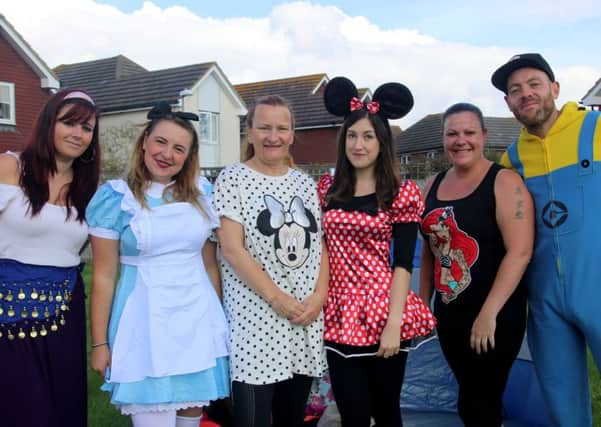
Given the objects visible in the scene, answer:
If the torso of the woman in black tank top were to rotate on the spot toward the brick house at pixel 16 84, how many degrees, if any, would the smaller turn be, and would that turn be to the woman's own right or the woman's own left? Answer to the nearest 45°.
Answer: approximately 90° to the woman's own right

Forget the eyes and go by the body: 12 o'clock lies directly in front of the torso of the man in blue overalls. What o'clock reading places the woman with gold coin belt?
The woman with gold coin belt is roughly at 2 o'clock from the man in blue overalls.

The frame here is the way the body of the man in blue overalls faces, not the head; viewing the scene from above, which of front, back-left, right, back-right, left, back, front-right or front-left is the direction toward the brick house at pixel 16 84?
back-right

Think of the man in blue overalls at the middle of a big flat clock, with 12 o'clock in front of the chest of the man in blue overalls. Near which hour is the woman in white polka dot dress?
The woman in white polka dot dress is roughly at 2 o'clock from the man in blue overalls.

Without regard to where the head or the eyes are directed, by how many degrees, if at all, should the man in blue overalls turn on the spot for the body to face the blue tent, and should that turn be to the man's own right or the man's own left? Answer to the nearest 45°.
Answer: approximately 135° to the man's own right

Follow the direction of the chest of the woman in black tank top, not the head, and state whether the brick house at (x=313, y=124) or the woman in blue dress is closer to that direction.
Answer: the woman in blue dress

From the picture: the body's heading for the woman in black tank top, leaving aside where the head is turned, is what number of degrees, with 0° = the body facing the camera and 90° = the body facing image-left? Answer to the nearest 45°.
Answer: approximately 45°

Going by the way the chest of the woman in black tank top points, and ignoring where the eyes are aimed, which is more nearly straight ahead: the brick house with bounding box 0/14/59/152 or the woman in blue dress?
the woman in blue dress

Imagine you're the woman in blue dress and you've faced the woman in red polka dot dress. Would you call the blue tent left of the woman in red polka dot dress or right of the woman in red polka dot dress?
left

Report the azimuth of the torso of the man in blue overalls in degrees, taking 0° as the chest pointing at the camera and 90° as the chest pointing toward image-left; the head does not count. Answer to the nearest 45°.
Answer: approximately 0°
